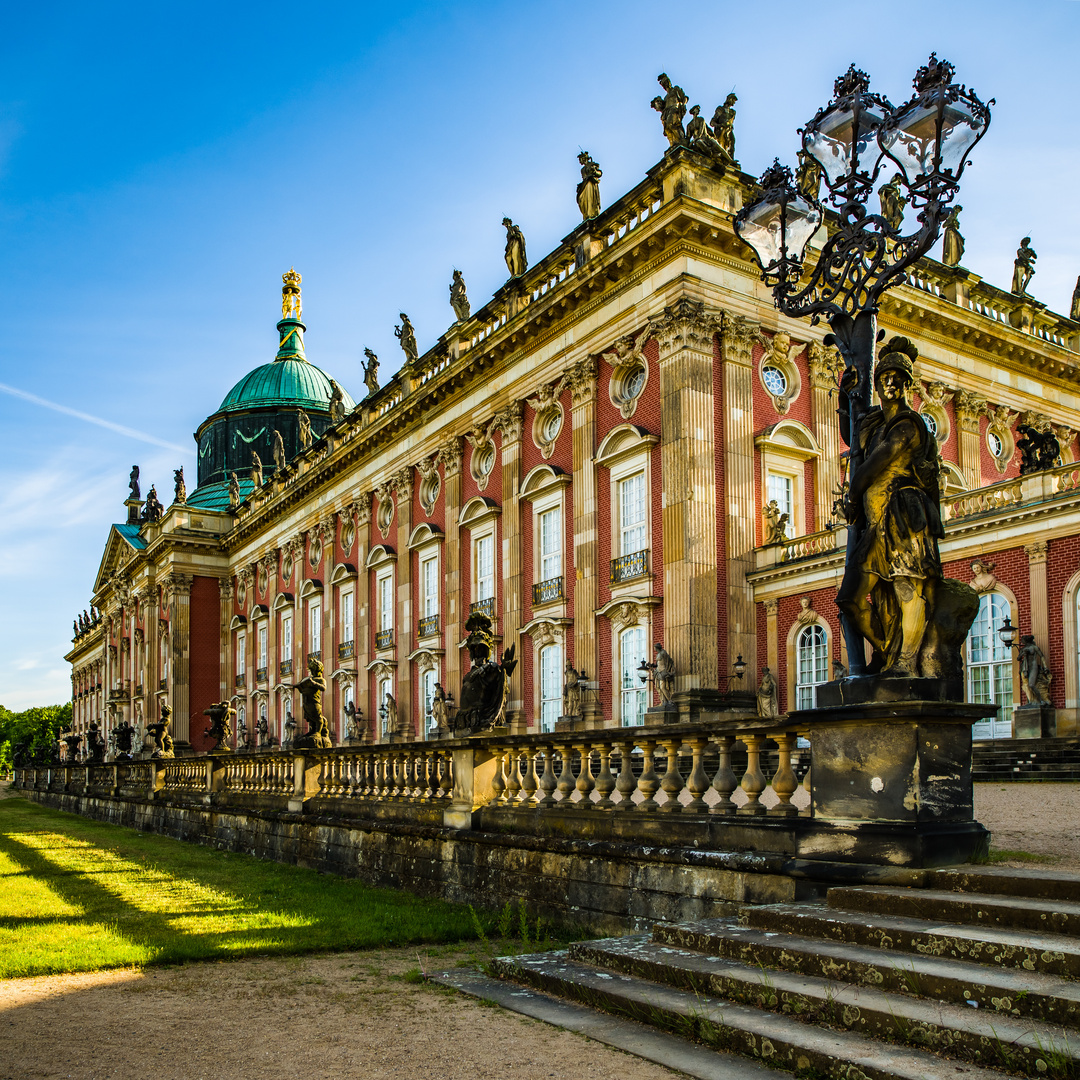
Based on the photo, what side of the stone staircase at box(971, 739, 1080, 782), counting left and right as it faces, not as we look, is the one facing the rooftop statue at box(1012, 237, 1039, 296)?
back

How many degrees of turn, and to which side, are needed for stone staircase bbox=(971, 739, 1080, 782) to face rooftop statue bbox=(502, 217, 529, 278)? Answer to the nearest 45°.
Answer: approximately 135° to its right

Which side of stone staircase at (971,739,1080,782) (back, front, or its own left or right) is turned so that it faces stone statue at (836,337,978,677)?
front

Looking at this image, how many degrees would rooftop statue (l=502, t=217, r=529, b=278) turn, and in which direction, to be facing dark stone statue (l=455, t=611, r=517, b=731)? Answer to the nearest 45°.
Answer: approximately 45° to its left

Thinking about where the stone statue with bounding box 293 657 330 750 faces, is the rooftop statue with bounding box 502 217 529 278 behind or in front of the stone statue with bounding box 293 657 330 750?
behind

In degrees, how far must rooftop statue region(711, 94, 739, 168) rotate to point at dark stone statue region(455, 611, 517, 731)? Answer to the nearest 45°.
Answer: approximately 45° to its right

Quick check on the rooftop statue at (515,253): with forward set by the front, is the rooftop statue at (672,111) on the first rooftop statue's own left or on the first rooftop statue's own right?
on the first rooftop statue's own left

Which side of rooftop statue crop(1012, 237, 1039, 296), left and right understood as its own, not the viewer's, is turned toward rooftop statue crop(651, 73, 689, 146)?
right

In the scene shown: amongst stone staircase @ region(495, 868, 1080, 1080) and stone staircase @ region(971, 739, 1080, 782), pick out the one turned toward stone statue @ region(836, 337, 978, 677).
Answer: stone staircase @ region(971, 739, 1080, 782)
